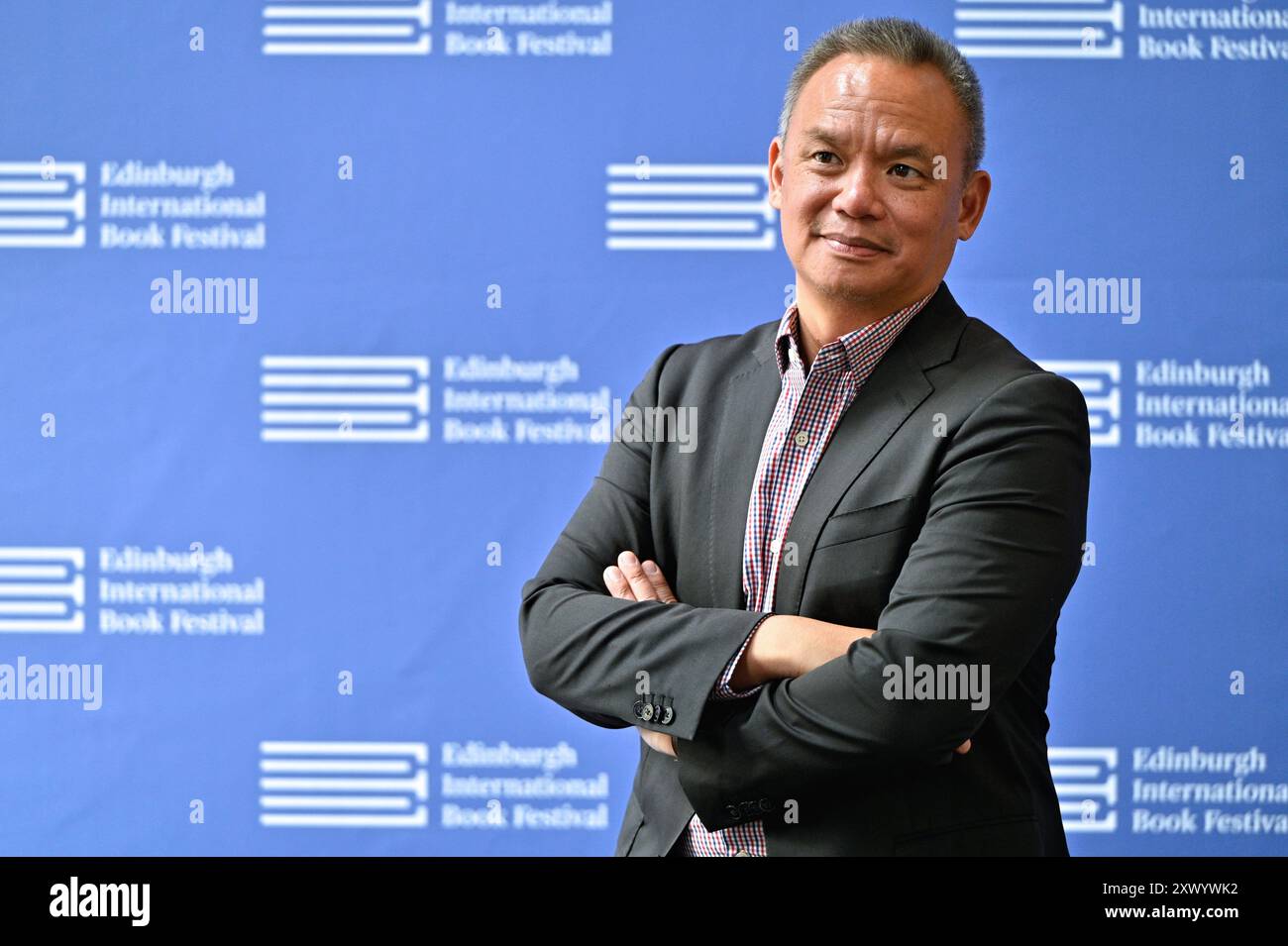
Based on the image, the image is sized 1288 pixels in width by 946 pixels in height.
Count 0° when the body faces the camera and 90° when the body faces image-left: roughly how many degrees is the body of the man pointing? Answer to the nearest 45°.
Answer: approximately 45°
